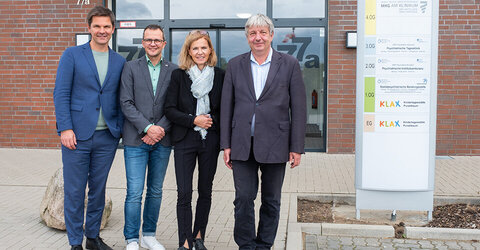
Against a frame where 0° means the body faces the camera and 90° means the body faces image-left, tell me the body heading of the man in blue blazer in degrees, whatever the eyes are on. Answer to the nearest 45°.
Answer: approximately 315°

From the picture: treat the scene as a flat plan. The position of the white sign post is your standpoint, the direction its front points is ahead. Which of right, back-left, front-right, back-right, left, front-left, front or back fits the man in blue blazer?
front-right

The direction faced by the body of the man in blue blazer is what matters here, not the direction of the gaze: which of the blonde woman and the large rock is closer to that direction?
the blonde woman

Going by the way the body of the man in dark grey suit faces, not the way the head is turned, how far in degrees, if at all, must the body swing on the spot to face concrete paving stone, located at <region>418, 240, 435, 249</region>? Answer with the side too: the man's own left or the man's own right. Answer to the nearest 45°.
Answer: approximately 135° to the man's own left

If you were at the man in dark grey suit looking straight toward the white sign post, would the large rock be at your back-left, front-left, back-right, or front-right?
back-left

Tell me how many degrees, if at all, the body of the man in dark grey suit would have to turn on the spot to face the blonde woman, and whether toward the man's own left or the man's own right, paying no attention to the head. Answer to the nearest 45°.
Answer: approximately 90° to the man's own right

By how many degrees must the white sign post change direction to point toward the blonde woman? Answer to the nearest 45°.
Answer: approximately 45° to its right

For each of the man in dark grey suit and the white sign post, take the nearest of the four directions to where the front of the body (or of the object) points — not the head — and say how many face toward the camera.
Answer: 2

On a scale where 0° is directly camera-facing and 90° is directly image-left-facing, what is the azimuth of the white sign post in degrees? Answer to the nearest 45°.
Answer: approximately 0°
